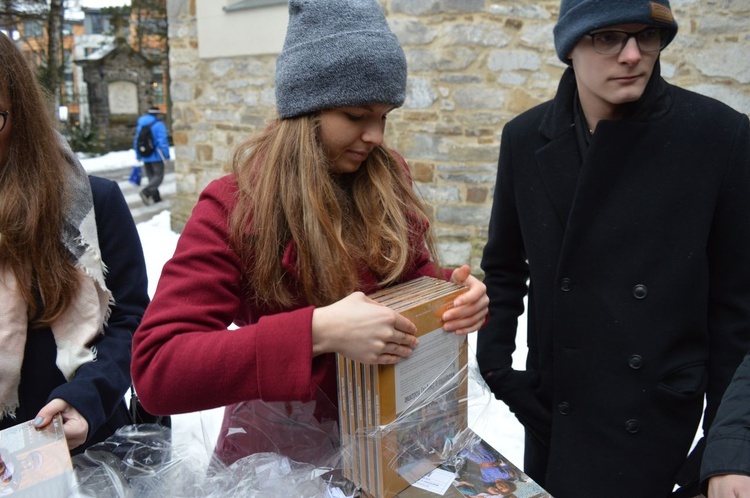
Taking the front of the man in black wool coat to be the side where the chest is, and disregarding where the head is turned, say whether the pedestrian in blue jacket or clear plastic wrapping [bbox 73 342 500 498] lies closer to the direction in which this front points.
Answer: the clear plastic wrapping

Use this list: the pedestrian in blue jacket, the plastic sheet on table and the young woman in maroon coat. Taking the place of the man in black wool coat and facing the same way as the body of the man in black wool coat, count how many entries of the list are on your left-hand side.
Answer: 0

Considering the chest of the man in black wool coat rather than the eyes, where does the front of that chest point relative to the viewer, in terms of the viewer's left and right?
facing the viewer

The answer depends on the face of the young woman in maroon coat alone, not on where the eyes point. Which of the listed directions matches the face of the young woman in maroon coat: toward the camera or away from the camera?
toward the camera

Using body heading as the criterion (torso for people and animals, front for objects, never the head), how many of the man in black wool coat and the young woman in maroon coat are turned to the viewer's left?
0

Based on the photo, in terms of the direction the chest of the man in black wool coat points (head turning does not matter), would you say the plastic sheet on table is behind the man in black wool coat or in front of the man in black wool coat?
in front

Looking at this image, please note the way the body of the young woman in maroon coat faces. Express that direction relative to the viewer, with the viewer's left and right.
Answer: facing the viewer and to the right of the viewer

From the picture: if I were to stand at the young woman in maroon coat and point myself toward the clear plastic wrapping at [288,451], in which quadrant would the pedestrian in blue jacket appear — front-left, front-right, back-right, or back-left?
back-right
